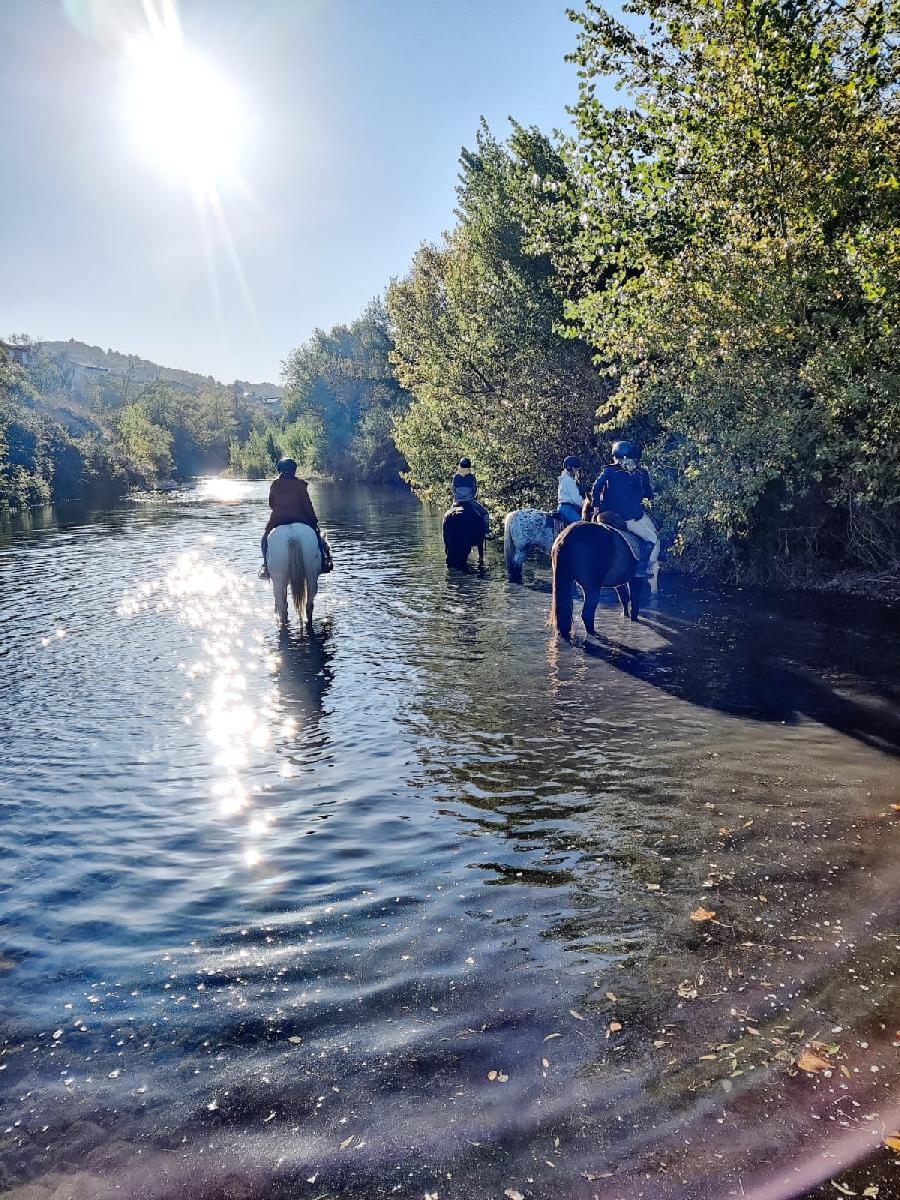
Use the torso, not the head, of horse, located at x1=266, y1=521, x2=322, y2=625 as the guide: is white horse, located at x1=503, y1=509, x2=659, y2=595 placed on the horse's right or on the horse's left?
on the horse's right

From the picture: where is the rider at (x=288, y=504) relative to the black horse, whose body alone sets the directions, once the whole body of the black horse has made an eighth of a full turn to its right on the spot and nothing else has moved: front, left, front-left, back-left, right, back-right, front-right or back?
back

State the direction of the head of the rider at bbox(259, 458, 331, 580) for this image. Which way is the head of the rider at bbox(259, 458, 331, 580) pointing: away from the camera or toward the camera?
away from the camera

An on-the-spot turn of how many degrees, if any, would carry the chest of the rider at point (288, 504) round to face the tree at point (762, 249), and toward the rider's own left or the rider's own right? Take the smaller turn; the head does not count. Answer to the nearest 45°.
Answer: approximately 90° to the rider's own right

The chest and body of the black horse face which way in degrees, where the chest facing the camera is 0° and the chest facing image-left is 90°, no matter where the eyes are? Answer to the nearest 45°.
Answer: approximately 225°

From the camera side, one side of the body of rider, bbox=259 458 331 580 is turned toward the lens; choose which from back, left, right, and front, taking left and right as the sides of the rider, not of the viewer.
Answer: back

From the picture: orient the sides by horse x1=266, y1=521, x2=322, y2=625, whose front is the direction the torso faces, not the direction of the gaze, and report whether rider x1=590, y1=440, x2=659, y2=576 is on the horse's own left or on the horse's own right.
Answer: on the horse's own right

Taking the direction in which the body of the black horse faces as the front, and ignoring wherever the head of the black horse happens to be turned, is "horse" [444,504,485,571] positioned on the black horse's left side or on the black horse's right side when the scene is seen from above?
on the black horse's left side

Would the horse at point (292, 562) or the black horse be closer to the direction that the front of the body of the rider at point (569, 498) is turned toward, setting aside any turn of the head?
the black horse

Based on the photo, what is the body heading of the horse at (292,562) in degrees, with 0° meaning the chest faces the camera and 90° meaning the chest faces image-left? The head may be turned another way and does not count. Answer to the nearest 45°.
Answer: approximately 180°
